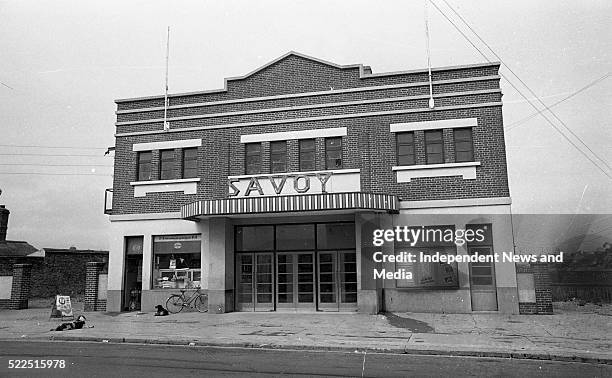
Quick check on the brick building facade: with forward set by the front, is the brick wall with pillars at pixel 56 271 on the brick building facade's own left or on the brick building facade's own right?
on the brick building facade's own right

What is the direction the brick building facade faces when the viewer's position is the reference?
facing the viewer

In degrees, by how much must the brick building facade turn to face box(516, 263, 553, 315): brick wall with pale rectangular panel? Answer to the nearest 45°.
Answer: approximately 90° to its left

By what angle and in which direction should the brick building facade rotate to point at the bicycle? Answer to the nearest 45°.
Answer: approximately 90° to its right
